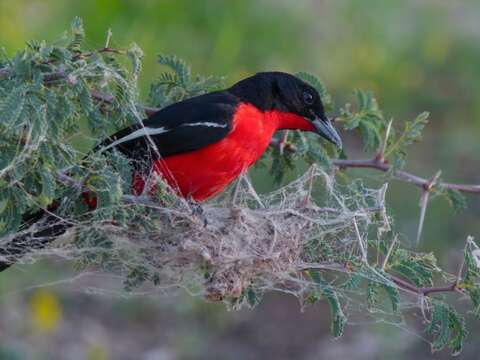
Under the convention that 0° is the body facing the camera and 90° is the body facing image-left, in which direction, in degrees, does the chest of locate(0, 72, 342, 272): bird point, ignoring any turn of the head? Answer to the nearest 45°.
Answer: approximately 270°
